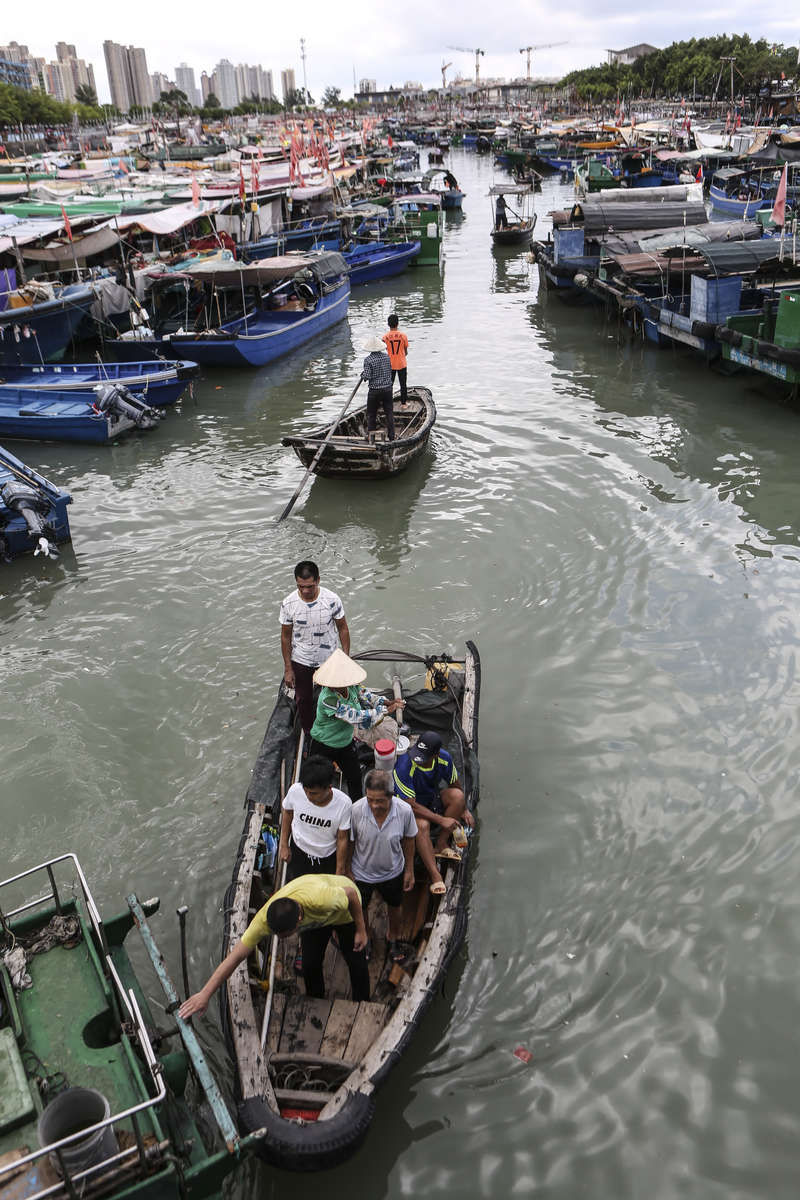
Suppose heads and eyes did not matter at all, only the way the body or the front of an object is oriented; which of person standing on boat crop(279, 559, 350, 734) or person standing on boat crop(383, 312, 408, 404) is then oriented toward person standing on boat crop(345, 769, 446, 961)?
person standing on boat crop(279, 559, 350, 734)

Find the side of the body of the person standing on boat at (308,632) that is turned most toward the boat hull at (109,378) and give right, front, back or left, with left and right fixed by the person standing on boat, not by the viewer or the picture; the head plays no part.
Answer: back

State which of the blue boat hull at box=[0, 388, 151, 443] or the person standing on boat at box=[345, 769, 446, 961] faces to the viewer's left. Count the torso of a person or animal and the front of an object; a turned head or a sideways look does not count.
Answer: the blue boat hull

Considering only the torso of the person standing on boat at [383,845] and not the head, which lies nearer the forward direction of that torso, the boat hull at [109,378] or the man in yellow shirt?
the man in yellow shirt

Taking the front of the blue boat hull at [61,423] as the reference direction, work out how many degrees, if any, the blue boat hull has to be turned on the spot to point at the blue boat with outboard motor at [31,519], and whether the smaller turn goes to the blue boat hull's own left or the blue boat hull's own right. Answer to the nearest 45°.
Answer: approximately 90° to the blue boat hull's own left

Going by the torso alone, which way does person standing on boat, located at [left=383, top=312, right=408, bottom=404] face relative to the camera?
away from the camera

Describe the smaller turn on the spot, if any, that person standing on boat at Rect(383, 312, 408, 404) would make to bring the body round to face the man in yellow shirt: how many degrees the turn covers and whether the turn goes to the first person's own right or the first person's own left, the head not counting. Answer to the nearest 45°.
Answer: approximately 180°

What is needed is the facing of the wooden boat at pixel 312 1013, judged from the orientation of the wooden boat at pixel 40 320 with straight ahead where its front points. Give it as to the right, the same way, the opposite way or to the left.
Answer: to the right

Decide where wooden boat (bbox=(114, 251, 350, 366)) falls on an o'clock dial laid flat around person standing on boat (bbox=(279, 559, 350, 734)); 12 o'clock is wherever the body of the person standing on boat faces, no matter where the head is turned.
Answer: The wooden boat is roughly at 6 o'clock from the person standing on boat.

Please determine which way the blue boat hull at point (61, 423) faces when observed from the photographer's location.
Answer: facing to the left of the viewer

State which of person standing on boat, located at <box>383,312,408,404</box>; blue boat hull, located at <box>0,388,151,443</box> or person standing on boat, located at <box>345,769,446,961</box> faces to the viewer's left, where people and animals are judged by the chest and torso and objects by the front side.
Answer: the blue boat hull

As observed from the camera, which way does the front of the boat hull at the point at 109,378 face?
facing to the right of the viewer
